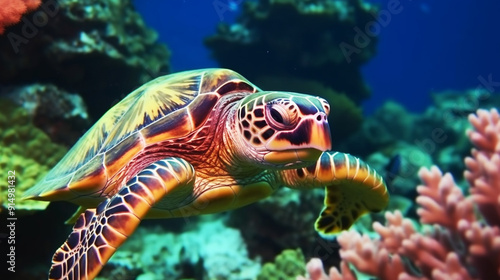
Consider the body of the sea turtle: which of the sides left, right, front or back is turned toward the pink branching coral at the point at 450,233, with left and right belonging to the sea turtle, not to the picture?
front

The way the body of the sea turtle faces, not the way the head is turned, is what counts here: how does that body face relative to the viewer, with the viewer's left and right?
facing the viewer and to the right of the viewer
